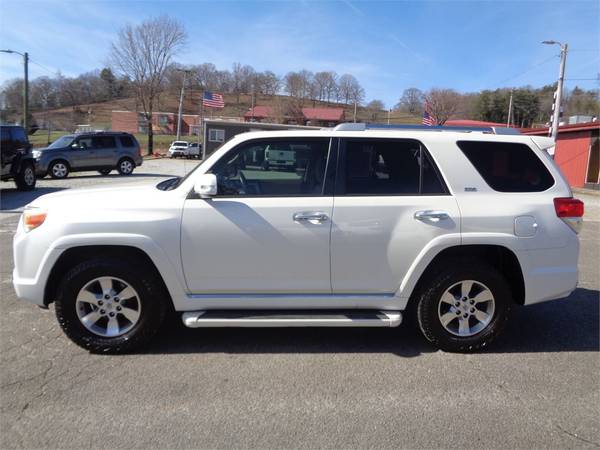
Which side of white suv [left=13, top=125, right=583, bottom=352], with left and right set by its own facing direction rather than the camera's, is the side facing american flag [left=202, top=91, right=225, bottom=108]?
right

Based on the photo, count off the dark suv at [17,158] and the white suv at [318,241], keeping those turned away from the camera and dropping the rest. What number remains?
0

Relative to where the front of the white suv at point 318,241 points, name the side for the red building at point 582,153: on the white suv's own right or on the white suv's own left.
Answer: on the white suv's own right

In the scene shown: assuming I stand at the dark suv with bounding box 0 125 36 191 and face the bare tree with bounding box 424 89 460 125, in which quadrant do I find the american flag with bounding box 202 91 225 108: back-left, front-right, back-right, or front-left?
front-left

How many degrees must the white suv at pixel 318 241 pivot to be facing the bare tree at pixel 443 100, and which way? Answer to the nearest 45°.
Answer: approximately 90° to its right

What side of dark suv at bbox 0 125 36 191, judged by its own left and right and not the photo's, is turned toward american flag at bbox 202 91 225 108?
back

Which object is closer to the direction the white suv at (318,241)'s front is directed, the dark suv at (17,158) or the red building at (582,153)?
the dark suv

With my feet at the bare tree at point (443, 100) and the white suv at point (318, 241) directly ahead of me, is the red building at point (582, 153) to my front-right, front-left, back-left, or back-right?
front-left

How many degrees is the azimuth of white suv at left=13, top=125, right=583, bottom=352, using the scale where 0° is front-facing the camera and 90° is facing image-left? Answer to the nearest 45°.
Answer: approximately 90°
